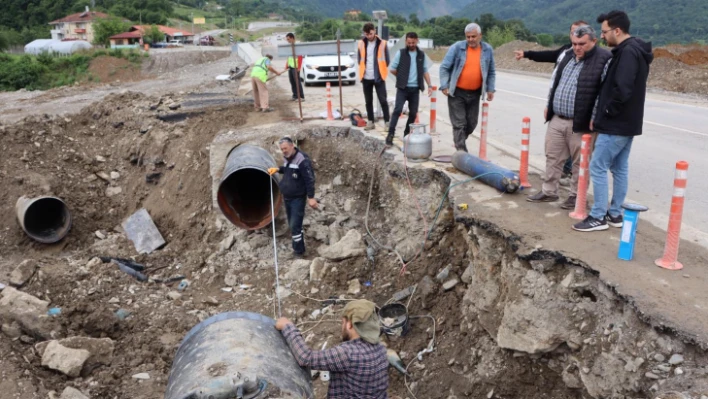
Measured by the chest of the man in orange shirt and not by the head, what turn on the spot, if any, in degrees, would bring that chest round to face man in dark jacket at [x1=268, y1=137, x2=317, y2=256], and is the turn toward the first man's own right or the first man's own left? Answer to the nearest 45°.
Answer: approximately 90° to the first man's own right

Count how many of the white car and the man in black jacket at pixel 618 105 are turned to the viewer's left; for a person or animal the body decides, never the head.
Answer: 1

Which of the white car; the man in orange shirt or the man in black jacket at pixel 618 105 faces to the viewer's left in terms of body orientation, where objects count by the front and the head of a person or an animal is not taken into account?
the man in black jacket

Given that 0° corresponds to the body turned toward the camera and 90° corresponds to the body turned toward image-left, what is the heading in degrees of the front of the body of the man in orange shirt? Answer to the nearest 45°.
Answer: approximately 0°

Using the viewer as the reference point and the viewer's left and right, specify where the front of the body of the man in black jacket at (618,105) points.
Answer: facing to the left of the viewer

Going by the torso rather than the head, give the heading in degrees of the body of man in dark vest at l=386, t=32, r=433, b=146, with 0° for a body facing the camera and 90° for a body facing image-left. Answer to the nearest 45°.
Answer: approximately 0°

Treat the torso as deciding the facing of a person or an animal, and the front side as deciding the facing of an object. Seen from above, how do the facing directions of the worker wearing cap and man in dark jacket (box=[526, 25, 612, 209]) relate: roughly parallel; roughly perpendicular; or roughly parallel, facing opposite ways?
roughly perpendicular
